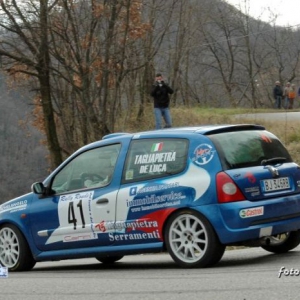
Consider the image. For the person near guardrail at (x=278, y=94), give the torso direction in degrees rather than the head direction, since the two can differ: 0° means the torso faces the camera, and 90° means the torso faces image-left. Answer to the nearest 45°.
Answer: approximately 0°

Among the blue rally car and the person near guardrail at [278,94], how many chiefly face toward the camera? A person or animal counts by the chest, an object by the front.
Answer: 1

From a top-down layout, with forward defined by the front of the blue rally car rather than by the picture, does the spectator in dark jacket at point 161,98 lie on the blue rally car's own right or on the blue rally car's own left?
on the blue rally car's own right

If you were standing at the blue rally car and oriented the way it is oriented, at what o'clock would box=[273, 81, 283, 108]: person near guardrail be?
The person near guardrail is roughly at 2 o'clock from the blue rally car.

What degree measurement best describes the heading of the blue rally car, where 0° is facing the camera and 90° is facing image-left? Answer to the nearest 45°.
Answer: approximately 135°

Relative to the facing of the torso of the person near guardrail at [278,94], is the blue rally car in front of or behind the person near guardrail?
in front

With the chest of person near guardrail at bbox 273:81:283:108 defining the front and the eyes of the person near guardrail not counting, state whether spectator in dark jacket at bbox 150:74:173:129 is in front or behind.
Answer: in front
